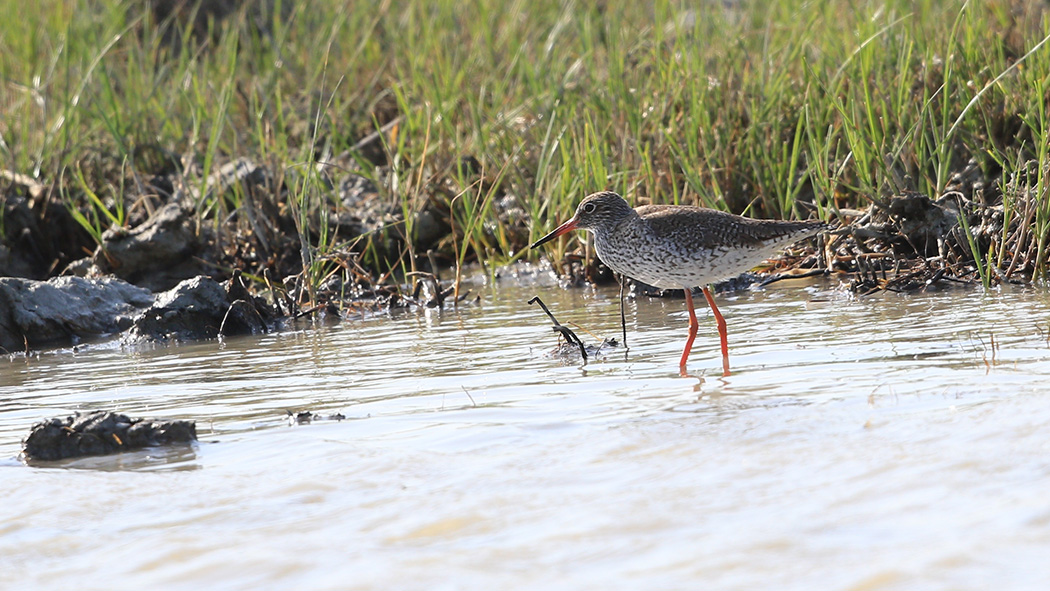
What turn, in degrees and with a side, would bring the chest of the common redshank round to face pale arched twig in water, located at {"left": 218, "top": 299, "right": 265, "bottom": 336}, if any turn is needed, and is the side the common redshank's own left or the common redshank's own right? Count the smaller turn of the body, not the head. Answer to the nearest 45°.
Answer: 0° — it already faces it

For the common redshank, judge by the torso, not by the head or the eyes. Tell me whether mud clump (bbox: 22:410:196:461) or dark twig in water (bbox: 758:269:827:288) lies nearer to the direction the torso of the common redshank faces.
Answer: the mud clump

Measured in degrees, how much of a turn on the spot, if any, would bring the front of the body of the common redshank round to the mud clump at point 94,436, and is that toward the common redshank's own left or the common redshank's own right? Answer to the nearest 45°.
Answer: approximately 45° to the common redshank's own left

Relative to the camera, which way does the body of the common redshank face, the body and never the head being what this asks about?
to the viewer's left

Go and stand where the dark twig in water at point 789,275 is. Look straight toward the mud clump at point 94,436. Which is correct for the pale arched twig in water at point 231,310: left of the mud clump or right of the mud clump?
right

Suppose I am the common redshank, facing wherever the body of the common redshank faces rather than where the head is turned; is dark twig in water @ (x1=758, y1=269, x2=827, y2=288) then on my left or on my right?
on my right

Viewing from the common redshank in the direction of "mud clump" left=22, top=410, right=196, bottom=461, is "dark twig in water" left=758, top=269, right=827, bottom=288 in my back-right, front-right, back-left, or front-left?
back-right
